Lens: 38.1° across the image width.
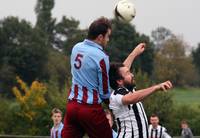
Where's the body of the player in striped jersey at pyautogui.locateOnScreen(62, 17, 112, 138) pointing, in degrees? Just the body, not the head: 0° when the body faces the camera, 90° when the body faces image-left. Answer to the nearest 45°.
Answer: approximately 225°

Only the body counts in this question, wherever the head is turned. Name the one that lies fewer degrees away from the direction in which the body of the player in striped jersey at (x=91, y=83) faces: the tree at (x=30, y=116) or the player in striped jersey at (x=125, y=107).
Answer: the player in striped jersey
